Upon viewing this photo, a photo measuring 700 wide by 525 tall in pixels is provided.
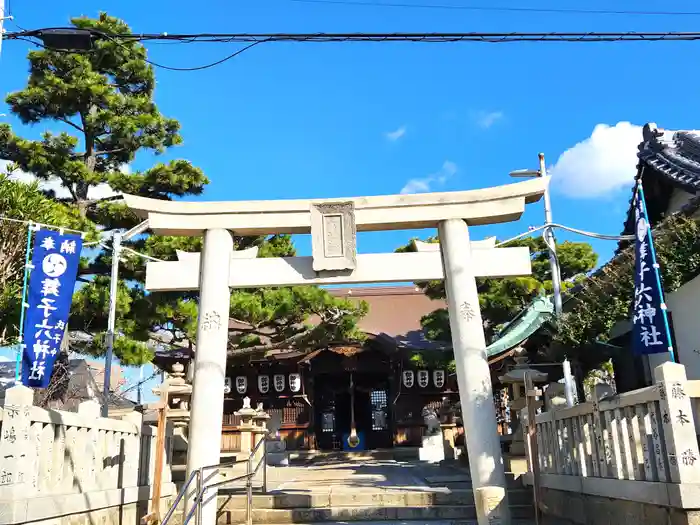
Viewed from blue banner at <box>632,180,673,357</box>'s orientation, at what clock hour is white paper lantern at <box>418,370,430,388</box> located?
The white paper lantern is roughly at 5 o'clock from the blue banner.

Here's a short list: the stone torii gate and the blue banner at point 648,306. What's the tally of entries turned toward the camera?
2

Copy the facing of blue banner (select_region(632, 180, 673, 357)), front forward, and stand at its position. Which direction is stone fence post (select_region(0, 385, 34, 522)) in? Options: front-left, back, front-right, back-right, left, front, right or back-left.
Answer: front-right

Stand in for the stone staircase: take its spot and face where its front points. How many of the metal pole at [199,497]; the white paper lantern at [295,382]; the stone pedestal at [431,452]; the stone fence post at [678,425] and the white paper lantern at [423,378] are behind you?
3

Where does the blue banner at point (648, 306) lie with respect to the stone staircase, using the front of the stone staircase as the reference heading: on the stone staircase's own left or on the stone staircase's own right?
on the stone staircase's own left

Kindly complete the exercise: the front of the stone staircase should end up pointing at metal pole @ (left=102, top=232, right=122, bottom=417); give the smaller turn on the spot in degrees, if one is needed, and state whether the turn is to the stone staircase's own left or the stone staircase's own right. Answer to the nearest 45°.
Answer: approximately 135° to the stone staircase's own right

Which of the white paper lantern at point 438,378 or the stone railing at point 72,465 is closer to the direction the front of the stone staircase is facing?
the stone railing

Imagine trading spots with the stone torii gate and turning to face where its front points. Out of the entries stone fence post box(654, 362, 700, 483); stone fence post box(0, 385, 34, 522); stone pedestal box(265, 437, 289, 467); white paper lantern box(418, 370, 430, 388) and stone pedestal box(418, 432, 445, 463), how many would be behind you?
3

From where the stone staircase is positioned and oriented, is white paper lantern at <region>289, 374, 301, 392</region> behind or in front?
behind

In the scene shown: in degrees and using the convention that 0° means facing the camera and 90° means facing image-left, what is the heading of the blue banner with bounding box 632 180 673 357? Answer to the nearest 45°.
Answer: approximately 0°

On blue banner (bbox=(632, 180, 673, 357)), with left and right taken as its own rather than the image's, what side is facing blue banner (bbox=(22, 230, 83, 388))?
right

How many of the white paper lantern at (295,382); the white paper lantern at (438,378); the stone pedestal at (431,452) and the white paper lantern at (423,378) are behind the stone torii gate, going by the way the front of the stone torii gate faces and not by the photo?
4
